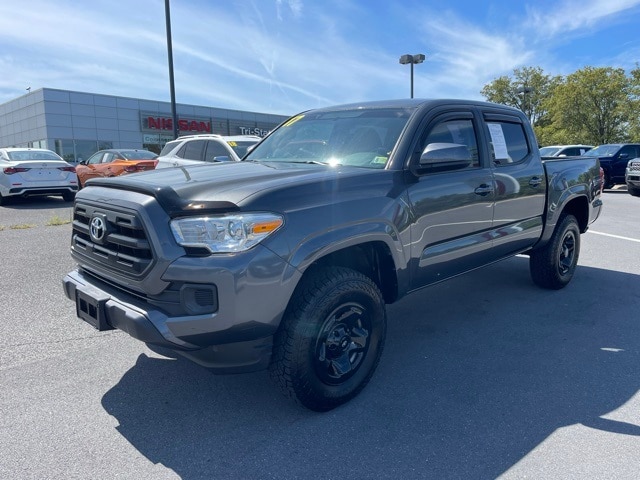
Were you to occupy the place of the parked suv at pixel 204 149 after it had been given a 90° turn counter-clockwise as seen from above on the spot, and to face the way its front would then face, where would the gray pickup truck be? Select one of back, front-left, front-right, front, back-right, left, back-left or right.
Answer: back-right

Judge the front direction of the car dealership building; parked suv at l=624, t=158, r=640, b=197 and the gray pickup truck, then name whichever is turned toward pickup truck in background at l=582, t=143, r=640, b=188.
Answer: the car dealership building

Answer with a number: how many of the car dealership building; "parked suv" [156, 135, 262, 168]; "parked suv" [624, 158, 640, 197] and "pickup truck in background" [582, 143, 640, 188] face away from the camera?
0

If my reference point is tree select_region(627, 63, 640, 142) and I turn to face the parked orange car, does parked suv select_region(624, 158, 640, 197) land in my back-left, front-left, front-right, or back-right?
front-left

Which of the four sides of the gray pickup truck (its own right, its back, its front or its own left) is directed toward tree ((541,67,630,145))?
back

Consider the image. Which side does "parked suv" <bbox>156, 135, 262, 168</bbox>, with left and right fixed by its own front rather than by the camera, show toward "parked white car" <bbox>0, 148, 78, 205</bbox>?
back

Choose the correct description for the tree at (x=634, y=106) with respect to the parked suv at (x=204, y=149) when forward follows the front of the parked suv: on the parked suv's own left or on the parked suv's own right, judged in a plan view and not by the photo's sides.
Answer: on the parked suv's own left

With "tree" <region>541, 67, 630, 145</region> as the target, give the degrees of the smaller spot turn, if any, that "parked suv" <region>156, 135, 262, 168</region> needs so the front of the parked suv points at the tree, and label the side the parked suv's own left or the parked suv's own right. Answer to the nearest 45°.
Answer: approximately 90° to the parked suv's own left

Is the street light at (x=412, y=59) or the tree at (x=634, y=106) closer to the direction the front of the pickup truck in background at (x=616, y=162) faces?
the street light

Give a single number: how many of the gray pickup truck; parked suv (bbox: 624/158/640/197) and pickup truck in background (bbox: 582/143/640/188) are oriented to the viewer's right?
0

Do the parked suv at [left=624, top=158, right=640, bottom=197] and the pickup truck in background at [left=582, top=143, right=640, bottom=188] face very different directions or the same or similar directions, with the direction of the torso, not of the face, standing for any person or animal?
same or similar directions

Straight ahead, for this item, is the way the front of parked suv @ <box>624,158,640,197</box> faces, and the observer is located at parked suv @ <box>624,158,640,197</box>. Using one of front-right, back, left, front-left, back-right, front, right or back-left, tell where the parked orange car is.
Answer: front

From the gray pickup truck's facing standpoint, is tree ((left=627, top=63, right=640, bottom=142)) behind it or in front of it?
behind

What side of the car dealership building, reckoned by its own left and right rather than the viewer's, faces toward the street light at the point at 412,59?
front

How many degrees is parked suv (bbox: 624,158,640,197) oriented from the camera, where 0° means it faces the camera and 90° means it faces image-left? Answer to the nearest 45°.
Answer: approximately 45°
